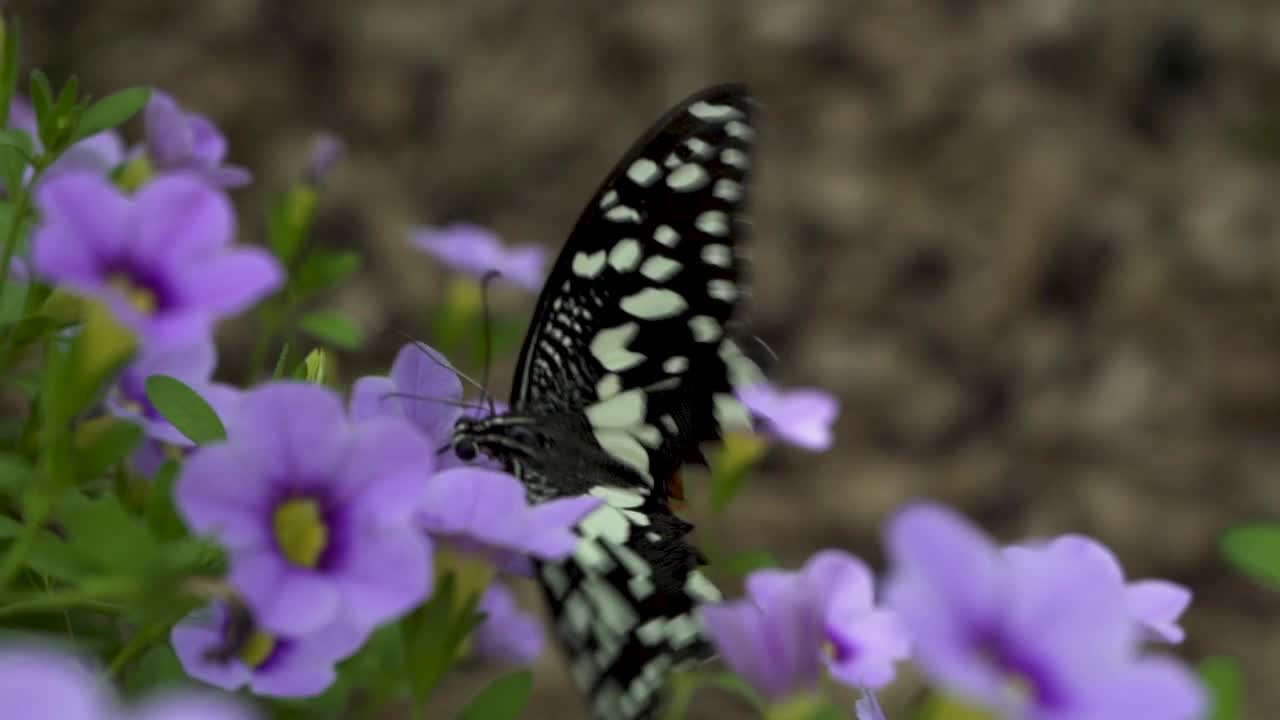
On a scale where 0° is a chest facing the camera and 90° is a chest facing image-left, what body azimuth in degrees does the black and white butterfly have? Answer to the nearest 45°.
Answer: approximately 90°
